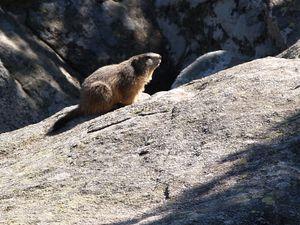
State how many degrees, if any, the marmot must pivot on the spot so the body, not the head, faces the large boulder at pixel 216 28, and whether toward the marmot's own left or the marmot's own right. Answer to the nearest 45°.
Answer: approximately 45° to the marmot's own left

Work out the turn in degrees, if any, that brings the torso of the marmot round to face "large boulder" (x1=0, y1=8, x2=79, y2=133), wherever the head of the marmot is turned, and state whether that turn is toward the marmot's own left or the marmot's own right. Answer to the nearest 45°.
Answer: approximately 135° to the marmot's own left

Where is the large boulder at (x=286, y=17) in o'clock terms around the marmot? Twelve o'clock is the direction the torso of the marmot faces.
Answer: The large boulder is roughly at 11 o'clock from the marmot.

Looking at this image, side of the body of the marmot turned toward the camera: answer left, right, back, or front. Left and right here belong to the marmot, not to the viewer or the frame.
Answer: right

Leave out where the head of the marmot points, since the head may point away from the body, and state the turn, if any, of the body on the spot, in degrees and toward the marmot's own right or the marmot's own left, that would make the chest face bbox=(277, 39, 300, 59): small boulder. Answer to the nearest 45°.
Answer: approximately 45° to the marmot's own left
